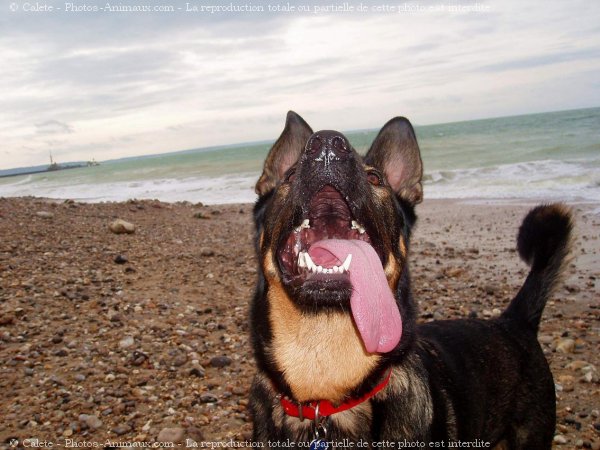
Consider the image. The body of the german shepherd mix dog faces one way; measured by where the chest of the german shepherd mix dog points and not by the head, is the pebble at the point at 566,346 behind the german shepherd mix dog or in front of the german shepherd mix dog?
behind

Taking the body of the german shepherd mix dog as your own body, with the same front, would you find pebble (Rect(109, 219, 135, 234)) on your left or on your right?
on your right

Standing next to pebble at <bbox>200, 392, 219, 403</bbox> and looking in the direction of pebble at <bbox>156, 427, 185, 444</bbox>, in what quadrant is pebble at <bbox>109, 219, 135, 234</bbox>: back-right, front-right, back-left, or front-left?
back-right

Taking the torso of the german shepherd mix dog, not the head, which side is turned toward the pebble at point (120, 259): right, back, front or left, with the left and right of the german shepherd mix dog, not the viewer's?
right

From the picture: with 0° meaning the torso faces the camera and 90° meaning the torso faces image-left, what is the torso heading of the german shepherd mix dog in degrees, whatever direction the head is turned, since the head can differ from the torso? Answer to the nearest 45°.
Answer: approximately 45°

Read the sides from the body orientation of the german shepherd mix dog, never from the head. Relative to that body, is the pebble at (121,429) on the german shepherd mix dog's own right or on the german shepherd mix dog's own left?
on the german shepherd mix dog's own right

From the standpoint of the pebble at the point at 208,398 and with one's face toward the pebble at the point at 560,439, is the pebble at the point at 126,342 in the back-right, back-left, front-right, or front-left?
back-left

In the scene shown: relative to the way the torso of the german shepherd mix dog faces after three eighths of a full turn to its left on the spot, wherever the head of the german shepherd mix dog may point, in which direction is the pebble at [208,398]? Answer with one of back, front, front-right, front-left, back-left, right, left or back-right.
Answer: back-left
